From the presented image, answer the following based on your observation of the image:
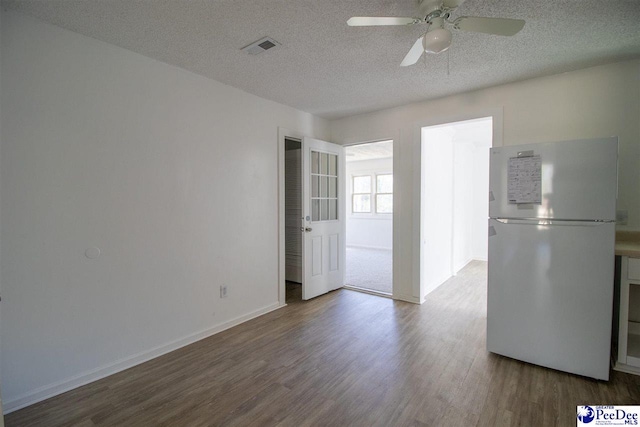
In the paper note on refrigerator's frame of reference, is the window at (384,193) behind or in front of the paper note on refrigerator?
behind

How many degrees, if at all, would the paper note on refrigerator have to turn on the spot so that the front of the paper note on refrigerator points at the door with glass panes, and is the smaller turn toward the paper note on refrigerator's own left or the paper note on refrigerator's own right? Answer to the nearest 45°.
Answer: approximately 90° to the paper note on refrigerator's own right

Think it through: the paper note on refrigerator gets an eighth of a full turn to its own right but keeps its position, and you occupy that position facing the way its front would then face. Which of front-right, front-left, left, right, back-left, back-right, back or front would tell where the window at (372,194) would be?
right

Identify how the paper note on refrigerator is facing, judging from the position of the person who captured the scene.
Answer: facing the viewer

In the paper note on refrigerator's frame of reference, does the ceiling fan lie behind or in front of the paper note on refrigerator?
in front

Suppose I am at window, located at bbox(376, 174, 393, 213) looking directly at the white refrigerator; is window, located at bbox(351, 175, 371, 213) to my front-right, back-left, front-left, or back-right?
back-right

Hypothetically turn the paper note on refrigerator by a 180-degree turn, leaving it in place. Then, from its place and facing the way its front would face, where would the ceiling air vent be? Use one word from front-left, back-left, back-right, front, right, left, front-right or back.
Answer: back-left

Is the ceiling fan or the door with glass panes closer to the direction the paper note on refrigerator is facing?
the ceiling fan

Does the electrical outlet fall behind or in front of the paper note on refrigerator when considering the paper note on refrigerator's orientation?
behind

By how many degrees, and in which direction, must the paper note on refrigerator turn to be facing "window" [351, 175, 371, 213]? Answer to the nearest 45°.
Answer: approximately 135° to its right
